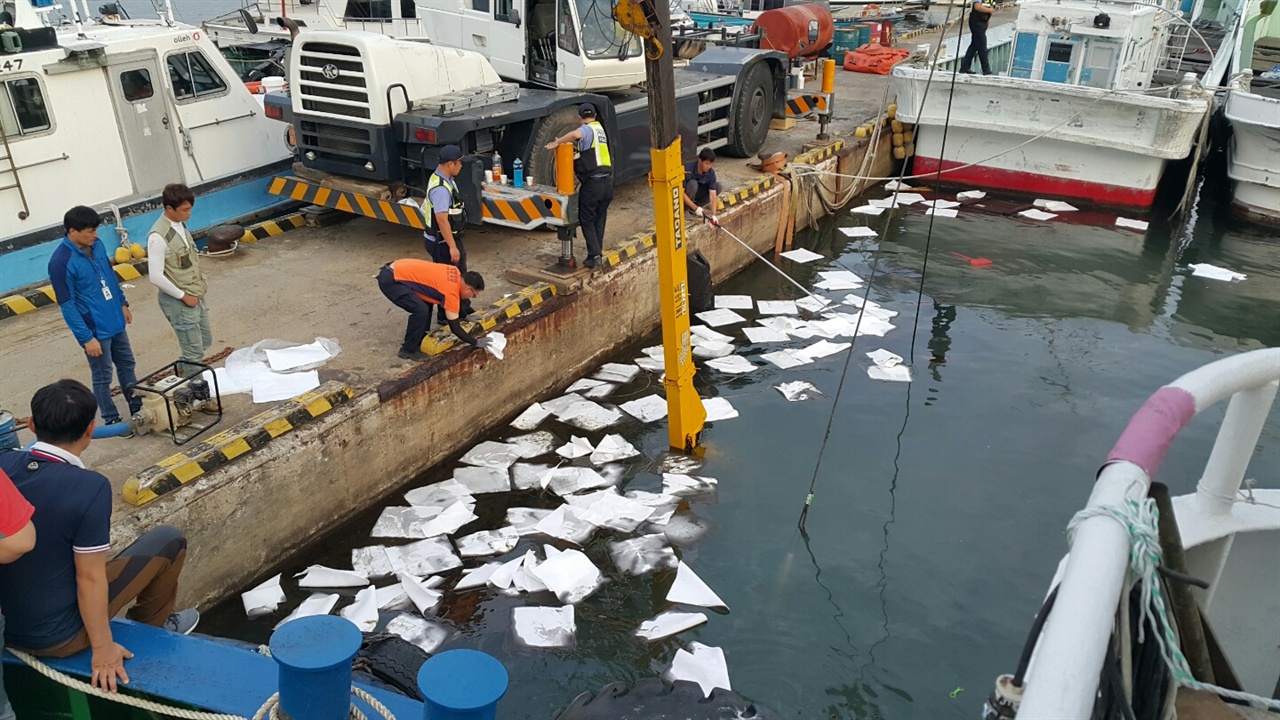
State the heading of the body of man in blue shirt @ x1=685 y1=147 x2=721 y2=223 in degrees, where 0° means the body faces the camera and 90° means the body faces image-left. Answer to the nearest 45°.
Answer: approximately 315°

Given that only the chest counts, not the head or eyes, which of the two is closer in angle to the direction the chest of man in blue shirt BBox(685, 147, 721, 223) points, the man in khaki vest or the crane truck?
the man in khaki vest

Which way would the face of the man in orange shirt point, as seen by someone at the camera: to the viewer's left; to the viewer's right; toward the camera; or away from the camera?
to the viewer's right

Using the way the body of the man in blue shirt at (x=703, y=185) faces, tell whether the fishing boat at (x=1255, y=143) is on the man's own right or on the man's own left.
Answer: on the man's own left

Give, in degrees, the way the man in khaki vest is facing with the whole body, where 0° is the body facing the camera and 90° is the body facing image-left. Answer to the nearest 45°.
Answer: approximately 315°

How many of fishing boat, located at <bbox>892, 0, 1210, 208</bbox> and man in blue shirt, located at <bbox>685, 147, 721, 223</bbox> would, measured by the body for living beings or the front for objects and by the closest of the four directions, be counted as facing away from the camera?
1

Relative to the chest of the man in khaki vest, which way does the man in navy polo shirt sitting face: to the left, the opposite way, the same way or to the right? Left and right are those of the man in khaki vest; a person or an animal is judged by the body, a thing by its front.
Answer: to the left

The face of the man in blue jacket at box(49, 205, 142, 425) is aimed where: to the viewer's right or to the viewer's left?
to the viewer's right

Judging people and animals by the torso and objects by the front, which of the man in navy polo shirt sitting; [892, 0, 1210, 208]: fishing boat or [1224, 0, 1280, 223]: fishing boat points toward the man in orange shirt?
the man in navy polo shirt sitting
